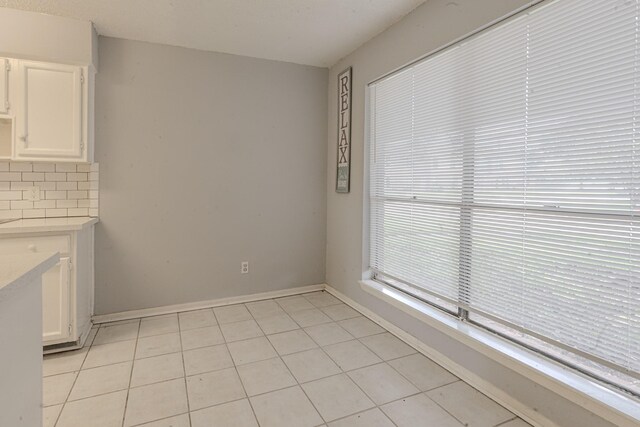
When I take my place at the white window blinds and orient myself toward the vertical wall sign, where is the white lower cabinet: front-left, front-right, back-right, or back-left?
front-left

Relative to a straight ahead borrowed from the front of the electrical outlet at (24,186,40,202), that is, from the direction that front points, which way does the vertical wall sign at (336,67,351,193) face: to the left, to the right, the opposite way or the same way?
to the right

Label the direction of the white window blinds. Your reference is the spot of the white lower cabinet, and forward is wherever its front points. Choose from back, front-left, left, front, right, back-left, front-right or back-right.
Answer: front-left

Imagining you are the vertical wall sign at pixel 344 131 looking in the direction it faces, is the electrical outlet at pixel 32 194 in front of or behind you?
in front

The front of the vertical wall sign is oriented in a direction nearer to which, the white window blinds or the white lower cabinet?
the white lower cabinet

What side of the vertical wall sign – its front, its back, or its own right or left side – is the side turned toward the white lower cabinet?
front

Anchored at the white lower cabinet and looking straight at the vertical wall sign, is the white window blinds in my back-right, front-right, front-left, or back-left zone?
front-right

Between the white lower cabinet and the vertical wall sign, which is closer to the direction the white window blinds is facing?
the white lower cabinet

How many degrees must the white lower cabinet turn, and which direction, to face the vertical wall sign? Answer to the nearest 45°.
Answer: approximately 90° to its left

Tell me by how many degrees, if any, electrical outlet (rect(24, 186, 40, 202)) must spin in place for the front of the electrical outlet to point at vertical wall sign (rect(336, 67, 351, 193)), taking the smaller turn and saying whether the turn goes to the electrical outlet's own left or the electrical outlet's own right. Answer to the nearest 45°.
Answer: approximately 45° to the electrical outlet's own left

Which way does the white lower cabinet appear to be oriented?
toward the camera

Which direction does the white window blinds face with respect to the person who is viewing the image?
facing the viewer and to the left of the viewer

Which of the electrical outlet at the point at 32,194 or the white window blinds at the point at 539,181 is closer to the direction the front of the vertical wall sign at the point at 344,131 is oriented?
the electrical outlet

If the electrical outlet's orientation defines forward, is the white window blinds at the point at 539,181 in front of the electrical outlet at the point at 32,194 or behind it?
in front

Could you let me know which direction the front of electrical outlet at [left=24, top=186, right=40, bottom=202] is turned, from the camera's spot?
facing the viewer

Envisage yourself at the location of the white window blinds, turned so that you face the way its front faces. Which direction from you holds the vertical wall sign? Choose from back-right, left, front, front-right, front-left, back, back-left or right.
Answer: right
